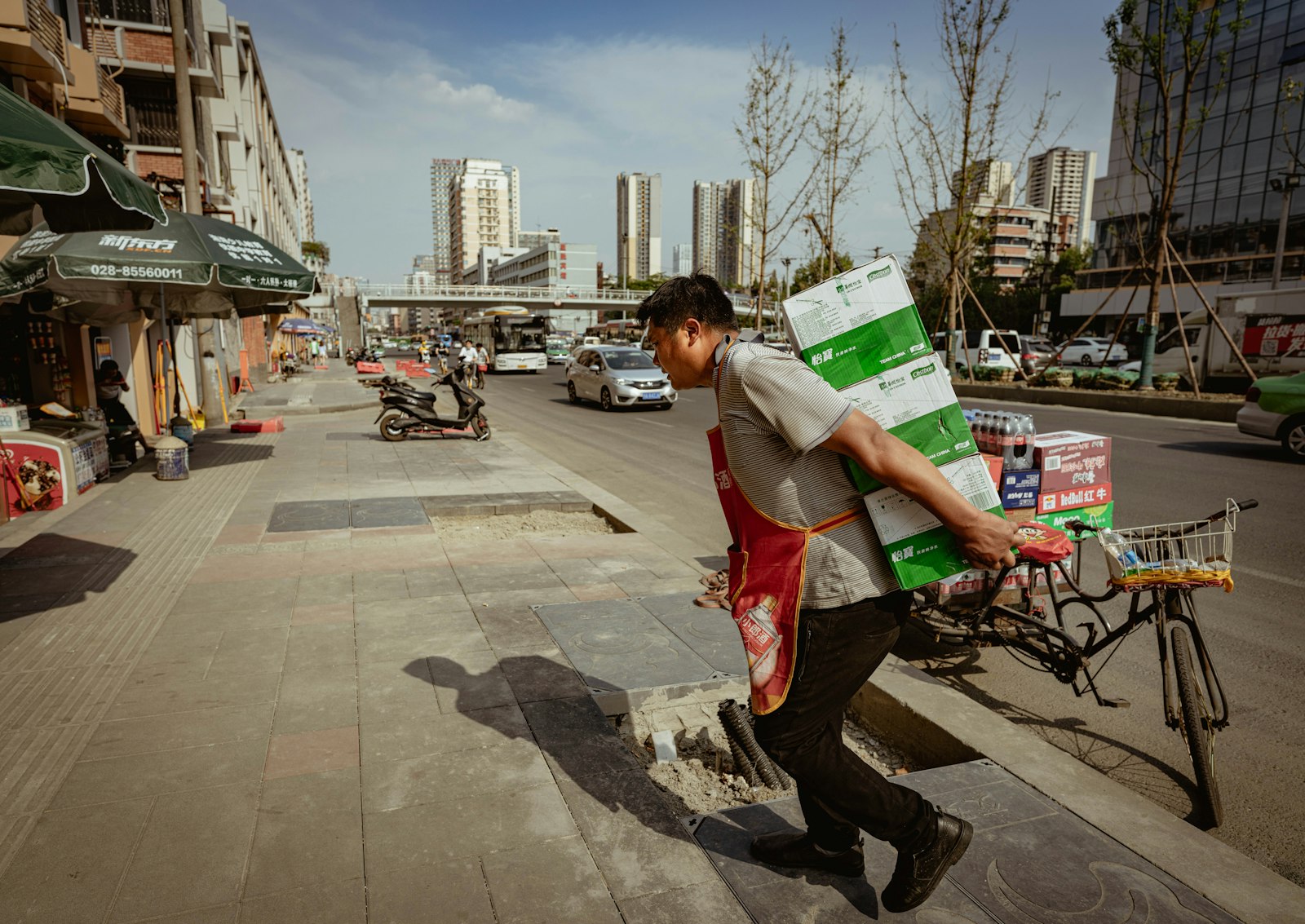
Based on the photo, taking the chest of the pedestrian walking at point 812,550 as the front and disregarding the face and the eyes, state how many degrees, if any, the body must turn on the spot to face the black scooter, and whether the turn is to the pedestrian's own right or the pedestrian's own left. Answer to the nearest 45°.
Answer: approximately 45° to the pedestrian's own right

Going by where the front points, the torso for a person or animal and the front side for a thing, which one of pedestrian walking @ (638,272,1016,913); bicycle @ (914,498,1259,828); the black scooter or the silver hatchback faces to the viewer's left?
the pedestrian walking

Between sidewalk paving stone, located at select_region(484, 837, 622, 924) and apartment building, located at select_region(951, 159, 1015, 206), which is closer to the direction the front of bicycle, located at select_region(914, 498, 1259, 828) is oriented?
the sidewalk paving stone

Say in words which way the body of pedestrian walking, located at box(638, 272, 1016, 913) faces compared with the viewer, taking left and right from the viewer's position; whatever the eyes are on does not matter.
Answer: facing to the left of the viewer

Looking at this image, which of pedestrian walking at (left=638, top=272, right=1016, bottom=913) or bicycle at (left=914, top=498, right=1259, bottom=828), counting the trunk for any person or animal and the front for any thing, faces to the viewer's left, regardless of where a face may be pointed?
the pedestrian walking

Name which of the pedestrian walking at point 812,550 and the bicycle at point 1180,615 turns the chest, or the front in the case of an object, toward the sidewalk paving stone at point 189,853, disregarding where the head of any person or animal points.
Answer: the pedestrian walking

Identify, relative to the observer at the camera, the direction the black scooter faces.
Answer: facing to the right of the viewer

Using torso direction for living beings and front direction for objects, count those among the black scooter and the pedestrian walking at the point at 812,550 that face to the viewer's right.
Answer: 1

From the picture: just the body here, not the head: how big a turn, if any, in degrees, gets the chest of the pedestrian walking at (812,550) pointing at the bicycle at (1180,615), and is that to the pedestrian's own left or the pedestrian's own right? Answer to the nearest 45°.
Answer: approximately 135° to the pedestrian's own right

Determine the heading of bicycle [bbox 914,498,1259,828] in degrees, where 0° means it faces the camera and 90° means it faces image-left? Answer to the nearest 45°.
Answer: approximately 315°

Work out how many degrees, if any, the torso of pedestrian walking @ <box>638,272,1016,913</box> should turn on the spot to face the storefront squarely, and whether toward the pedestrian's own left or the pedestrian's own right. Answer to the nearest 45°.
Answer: approximately 45° to the pedestrian's own right

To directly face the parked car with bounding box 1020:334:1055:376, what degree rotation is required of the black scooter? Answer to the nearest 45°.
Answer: approximately 45° to its left

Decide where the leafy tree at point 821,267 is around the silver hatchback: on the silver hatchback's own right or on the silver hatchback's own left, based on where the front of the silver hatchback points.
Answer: on the silver hatchback's own left

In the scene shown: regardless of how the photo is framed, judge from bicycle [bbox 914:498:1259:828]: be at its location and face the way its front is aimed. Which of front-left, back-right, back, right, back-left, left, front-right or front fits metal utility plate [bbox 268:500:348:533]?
back-right

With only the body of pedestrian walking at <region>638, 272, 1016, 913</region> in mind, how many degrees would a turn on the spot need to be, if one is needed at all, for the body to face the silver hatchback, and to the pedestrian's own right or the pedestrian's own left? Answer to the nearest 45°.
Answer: approximately 90° to the pedestrian's own right

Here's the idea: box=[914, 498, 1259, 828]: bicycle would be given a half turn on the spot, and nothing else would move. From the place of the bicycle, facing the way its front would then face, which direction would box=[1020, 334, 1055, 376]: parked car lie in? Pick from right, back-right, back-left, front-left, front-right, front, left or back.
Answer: front-right
